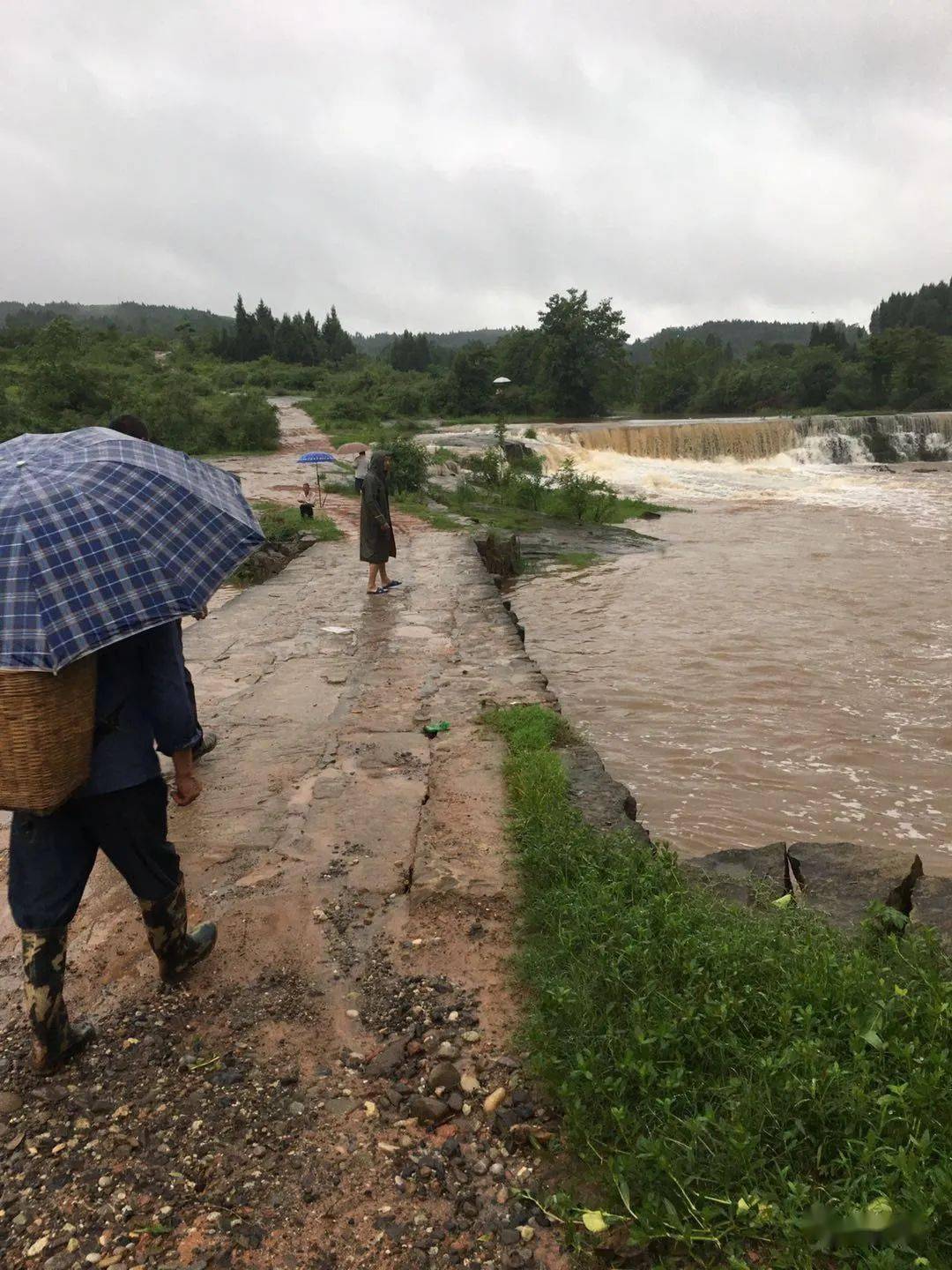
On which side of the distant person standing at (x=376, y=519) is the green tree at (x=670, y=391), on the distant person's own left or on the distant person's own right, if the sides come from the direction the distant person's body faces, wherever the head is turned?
on the distant person's own left

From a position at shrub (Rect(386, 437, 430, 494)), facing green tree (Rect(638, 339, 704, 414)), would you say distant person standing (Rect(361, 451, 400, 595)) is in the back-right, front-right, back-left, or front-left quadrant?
back-right

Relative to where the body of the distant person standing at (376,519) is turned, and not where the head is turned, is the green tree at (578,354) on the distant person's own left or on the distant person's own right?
on the distant person's own left

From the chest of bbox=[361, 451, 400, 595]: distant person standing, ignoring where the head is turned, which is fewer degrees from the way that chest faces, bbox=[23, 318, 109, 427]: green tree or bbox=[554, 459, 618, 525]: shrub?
the shrub
